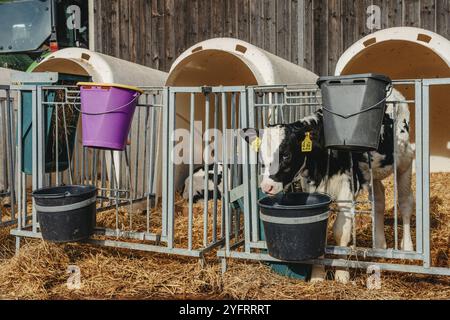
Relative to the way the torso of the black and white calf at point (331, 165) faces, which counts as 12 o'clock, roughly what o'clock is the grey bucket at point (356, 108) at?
The grey bucket is roughly at 10 o'clock from the black and white calf.

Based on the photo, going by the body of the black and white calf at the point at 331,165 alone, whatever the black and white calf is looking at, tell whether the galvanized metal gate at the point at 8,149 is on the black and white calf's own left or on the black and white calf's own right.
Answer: on the black and white calf's own right

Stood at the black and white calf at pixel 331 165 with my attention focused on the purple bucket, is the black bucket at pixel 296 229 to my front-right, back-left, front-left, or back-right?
front-left

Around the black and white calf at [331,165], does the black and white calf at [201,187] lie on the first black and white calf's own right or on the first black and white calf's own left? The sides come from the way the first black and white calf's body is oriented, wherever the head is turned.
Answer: on the first black and white calf's own right

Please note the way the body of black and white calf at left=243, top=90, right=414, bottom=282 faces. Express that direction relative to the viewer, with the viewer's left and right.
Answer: facing the viewer and to the left of the viewer

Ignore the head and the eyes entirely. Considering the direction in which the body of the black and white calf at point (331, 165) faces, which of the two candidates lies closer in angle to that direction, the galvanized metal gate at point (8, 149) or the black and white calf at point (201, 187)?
the galvanized metal gate

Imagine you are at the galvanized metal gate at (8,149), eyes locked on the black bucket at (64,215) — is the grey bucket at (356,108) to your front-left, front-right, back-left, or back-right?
front-left

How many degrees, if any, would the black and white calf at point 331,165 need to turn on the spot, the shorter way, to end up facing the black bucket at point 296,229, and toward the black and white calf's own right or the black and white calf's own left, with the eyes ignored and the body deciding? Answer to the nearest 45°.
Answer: approximately 45° to the black and white calf's own left

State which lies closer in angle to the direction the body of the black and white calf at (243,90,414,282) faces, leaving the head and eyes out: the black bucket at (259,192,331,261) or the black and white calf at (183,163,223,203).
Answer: the black bucket

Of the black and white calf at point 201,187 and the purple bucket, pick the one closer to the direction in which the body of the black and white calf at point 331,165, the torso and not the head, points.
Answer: the purple bucket

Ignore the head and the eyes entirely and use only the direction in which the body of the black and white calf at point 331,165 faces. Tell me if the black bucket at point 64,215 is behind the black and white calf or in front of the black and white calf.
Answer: in front

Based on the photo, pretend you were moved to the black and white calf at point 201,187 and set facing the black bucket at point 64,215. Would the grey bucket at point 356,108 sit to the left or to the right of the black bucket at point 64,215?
left

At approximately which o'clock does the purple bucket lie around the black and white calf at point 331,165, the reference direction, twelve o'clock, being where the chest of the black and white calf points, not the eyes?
The purple bucket is roughly at 1 o'clock from the black and white calf.
